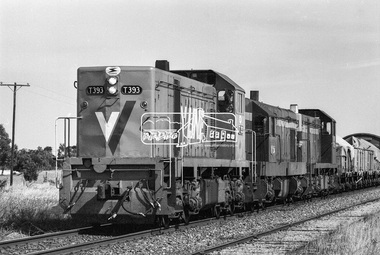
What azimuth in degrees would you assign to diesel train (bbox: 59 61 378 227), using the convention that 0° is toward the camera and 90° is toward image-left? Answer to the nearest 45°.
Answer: approximately 45°
